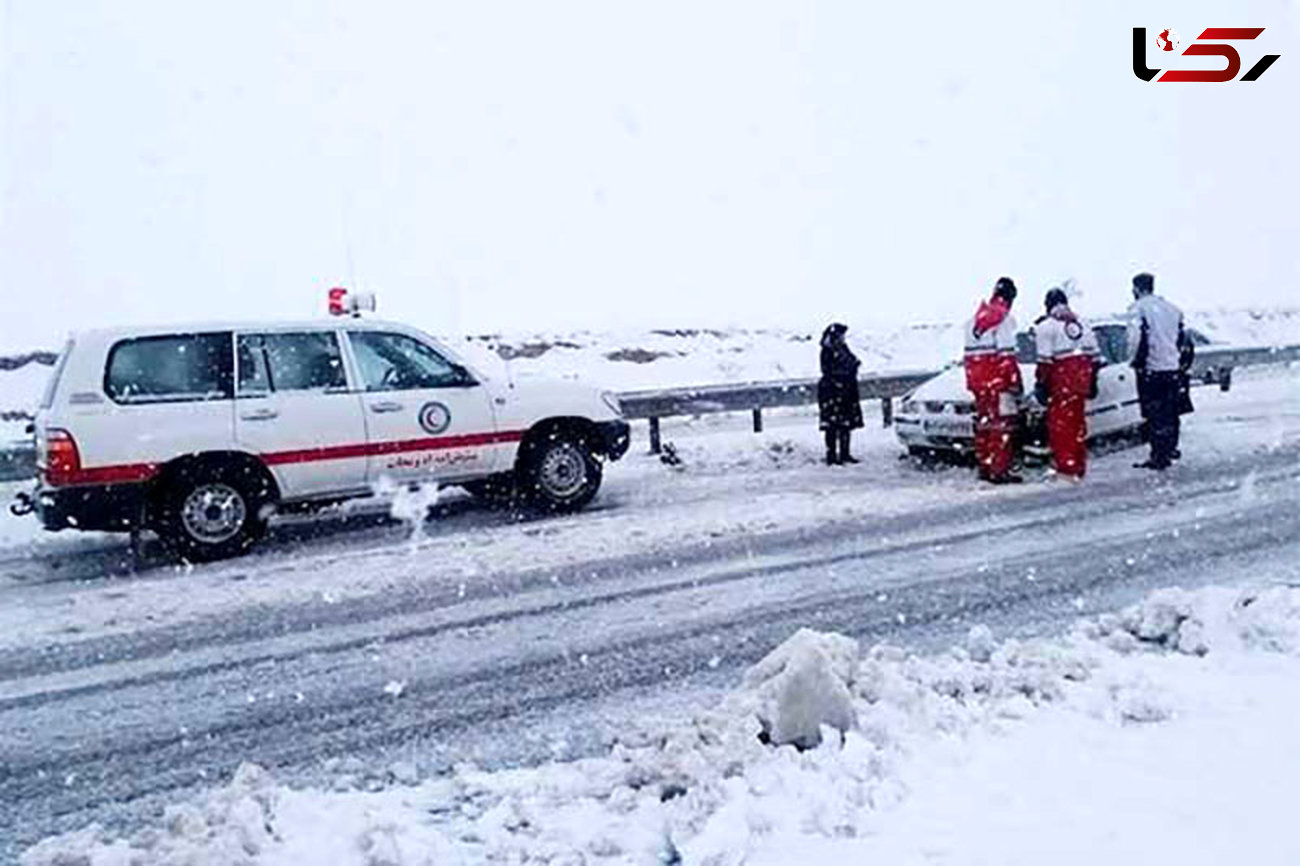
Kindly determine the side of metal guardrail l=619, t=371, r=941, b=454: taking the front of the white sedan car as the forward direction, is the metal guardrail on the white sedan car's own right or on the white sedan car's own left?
on the white sedan car's own right

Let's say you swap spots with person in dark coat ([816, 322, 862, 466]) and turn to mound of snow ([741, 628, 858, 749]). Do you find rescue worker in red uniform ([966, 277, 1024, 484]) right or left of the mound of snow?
left

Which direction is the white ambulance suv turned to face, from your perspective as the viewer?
facing to the right of the viewer

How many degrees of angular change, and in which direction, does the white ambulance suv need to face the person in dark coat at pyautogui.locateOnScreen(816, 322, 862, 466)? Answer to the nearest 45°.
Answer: approximately 45° to its left

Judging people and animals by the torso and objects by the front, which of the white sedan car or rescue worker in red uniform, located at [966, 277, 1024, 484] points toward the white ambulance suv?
the white sedan car

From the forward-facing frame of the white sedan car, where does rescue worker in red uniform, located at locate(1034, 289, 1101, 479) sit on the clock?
The rescue worker in red uniform is roughly at 10 o'clock from the white sedan car.

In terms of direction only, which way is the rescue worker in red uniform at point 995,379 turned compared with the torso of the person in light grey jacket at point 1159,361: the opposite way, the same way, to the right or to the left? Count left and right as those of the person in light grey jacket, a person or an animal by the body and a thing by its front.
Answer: to the right

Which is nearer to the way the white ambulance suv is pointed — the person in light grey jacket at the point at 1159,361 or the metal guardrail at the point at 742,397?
the person in light grey jacket
